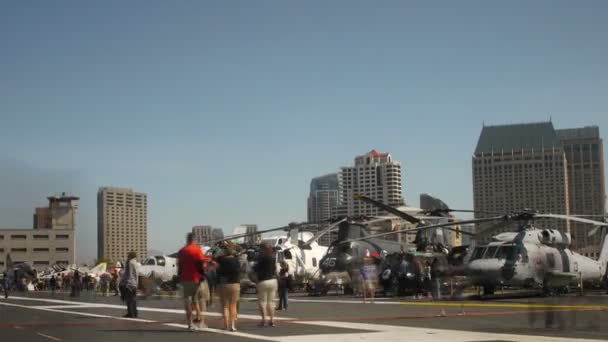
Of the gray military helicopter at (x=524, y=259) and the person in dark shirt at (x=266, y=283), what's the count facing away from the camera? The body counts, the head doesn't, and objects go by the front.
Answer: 1

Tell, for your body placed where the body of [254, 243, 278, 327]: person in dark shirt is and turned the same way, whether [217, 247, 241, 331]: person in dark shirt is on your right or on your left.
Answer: on your left

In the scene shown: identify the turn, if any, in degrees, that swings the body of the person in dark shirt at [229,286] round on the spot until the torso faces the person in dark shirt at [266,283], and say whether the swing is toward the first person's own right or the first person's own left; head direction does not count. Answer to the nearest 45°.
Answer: approximately 45° to the first person's own right

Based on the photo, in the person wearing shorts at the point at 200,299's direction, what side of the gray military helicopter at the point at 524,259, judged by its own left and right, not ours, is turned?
front

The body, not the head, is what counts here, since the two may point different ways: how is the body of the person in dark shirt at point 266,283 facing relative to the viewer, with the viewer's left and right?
facing away from the viewer

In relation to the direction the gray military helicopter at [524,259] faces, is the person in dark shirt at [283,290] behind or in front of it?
in front

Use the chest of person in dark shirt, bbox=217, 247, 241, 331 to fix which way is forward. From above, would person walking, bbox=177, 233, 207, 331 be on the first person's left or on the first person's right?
on the first person's left

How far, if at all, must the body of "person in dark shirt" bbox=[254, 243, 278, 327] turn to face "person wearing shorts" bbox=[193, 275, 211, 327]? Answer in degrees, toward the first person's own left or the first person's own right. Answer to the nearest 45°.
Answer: approximately 135° to the first person's own left

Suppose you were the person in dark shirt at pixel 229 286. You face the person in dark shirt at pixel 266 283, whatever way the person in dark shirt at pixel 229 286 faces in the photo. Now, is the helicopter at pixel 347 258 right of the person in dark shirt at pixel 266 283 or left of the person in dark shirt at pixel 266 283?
left

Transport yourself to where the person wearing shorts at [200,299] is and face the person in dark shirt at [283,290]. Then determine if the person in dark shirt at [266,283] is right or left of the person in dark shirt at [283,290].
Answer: right

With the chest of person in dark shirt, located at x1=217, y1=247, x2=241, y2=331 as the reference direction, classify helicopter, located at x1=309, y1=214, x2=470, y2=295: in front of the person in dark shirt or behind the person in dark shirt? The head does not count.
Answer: in front

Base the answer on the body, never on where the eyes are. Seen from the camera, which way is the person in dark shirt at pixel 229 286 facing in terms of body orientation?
away from the camera

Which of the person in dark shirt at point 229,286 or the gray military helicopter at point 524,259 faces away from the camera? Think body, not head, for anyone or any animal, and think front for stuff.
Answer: the person in dark shirt

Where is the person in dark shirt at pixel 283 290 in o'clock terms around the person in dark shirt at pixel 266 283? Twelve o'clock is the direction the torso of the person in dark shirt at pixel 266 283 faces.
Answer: the person in dark shirt at pixel 283 290 is roughly at 12 o'clock from the person in dark shirt at pixel 266 283.

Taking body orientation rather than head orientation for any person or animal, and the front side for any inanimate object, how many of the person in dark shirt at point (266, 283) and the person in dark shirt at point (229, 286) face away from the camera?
2

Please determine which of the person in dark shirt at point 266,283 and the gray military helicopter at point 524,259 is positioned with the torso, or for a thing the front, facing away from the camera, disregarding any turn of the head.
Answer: the person in dark shirt

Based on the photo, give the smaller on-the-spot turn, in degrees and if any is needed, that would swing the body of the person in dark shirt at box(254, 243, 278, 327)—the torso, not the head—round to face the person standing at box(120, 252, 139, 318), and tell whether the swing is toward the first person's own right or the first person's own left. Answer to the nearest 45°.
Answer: approximately 45° to the first person's own left
